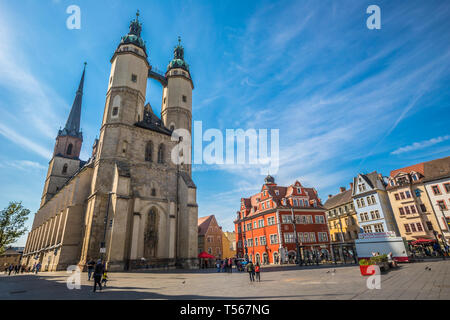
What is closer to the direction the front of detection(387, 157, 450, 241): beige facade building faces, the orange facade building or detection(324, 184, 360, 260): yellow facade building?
the orange facade building

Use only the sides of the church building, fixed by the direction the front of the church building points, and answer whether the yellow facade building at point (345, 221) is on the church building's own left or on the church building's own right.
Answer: on the church building's own left

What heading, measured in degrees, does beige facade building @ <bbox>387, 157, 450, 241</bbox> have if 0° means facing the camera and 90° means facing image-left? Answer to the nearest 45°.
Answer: approximately 45°

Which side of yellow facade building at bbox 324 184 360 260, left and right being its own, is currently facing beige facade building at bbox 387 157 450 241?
left

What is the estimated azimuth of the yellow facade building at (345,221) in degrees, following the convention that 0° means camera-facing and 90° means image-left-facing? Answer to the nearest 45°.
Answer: approximately 45°

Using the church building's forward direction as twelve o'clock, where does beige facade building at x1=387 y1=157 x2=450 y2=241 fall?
The beige facade building is roughly at 11 o'clock from the church building.

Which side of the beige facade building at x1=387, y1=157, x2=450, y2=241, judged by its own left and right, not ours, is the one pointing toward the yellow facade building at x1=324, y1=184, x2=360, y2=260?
right
